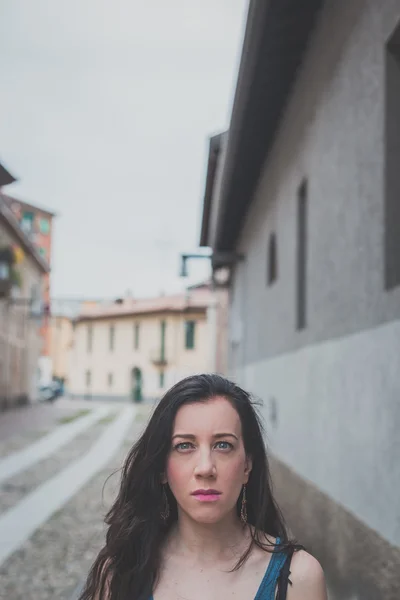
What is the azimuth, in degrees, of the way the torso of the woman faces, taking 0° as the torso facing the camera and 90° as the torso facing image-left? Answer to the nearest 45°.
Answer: approximately 0°

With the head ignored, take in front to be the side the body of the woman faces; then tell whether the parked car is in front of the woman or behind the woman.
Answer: behind

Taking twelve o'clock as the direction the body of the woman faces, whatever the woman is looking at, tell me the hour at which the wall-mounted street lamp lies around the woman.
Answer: The wall-mounted street lamp is roughly at 6 o'clock from the woman.

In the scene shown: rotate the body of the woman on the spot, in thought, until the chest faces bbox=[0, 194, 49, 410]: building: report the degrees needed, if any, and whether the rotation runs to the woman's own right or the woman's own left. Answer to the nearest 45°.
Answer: approximately 180°
